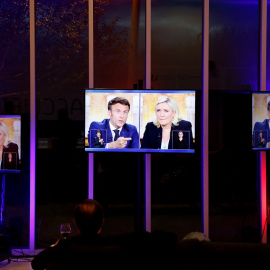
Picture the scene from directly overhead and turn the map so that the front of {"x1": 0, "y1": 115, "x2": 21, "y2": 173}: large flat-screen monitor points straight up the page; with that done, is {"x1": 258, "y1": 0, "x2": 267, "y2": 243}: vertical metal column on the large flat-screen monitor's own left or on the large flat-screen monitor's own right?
on the large flat-screen monitor's own left

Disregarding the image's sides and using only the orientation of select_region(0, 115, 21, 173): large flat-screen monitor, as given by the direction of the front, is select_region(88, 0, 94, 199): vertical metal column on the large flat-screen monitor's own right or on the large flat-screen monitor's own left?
on the large flat-screen monitor's own left

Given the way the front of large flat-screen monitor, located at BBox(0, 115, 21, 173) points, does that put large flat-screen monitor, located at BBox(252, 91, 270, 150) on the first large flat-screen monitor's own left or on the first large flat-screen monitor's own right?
on the first large flat-screen monitor's own left

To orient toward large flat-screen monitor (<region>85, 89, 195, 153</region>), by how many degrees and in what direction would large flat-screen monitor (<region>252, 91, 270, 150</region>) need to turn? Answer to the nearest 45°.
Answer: approximately 45° to its right

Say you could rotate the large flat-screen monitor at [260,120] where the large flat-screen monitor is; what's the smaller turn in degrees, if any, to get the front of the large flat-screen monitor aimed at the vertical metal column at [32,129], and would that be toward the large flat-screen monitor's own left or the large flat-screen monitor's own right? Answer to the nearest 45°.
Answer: approximately 90° to the large flat-screen monitor's own right

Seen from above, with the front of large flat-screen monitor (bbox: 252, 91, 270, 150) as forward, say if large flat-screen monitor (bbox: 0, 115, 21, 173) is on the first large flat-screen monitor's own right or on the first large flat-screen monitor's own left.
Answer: on the first large flat-screen monitor's own right

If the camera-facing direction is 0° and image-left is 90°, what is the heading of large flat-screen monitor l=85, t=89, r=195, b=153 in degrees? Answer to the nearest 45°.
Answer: approximately 0°

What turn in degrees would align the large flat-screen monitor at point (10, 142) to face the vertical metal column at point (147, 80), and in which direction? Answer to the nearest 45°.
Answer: approximately 90° to its left

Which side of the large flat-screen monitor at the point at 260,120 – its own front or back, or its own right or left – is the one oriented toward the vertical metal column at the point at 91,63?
right

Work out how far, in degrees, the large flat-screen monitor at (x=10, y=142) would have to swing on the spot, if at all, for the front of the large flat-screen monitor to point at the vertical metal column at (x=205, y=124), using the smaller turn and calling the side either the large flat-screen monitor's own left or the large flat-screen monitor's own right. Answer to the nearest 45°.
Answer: approximately 90° to the large flat-screen monitor's own left
